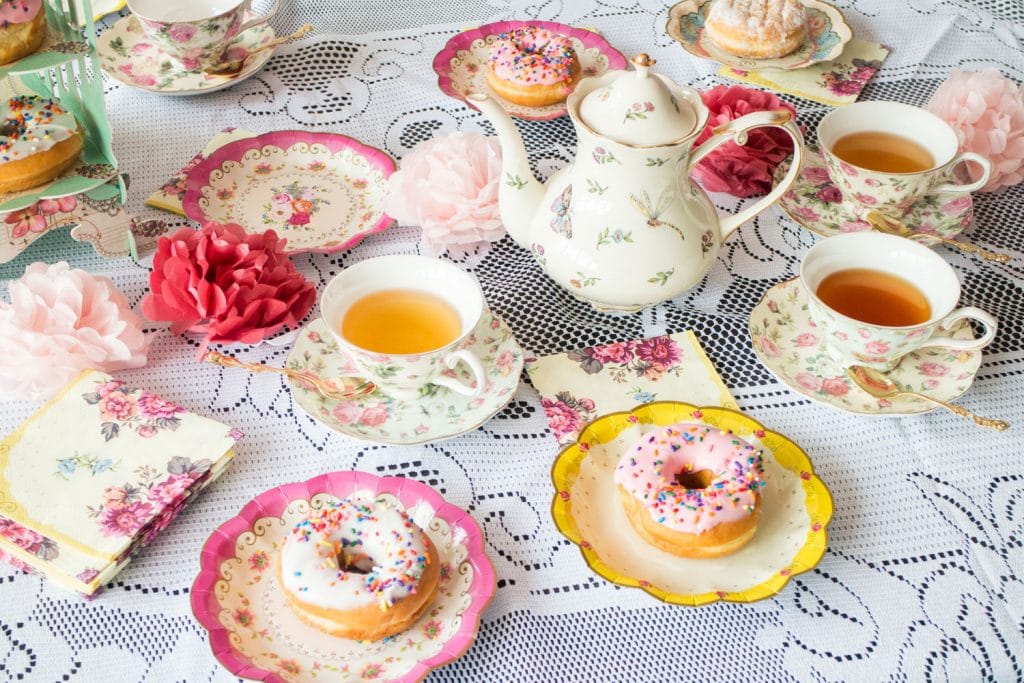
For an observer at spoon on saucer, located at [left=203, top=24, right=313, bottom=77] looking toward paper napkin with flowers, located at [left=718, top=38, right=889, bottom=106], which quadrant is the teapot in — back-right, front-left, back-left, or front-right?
front-right

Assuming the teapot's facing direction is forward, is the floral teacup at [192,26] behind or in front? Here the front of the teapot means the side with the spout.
in front

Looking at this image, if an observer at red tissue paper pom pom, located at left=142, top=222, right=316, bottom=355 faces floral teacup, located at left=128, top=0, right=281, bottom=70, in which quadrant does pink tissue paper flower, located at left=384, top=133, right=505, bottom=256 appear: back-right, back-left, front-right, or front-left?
front-right

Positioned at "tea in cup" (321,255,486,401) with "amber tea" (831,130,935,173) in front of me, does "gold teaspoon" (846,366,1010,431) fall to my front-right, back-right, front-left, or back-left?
front-right

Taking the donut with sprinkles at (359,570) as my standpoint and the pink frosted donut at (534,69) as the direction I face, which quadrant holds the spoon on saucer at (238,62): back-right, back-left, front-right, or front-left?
front-left

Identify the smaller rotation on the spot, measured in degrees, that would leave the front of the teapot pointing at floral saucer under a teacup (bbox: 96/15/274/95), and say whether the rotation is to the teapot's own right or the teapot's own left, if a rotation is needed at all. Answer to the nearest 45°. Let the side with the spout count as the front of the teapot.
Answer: approximately 45° to the teapot's own right

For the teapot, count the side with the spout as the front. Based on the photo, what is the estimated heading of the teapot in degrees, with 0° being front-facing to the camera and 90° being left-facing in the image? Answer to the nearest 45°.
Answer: approximately 90°
